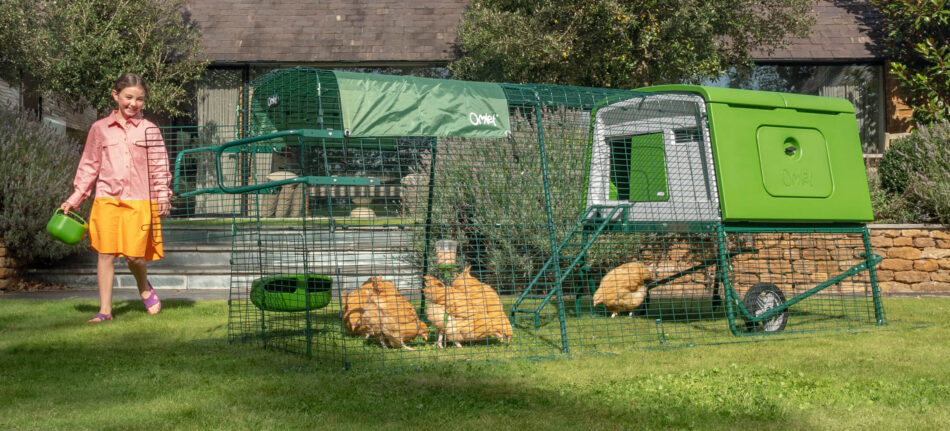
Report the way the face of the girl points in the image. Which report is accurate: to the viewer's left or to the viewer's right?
to the viewer's right

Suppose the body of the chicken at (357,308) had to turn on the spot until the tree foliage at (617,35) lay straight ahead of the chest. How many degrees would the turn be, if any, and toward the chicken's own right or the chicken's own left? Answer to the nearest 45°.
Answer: approximately 135° to the chicken's own right

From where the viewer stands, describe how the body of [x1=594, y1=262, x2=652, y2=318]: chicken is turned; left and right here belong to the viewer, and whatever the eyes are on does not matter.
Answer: facing to the left of the viewer

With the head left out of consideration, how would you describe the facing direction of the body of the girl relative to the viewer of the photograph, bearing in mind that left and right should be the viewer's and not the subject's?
facing the viewer

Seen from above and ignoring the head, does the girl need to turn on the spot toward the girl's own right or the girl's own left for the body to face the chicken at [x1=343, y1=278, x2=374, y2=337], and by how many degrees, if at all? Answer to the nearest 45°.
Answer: approximately 45° to the girl's own left

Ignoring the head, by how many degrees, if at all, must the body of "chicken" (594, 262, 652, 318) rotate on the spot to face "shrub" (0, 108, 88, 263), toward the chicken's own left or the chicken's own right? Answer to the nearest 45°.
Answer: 0° — it already faces it

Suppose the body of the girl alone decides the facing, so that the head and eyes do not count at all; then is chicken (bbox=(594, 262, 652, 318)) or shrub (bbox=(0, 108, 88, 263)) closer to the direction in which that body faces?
the chicken

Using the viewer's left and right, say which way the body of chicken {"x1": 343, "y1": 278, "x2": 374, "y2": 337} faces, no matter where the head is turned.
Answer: facing to the left of the viewer

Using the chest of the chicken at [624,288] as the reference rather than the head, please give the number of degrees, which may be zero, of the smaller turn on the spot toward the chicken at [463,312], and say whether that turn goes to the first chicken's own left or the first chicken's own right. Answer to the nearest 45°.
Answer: approximately 45° to the first chicken's own left
